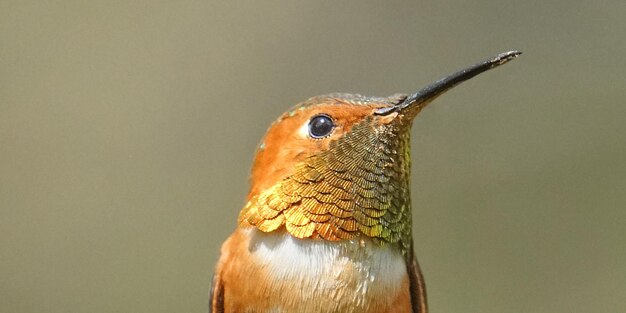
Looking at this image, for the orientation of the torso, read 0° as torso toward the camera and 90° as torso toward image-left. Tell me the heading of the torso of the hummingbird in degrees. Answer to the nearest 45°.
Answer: approximately 315°
